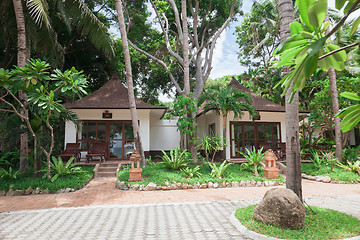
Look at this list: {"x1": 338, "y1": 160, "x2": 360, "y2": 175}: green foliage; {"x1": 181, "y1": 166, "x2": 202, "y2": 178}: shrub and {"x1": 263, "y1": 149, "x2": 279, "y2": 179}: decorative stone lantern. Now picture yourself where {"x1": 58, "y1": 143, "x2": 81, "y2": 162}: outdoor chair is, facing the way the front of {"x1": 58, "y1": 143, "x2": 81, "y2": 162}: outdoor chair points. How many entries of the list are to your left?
3

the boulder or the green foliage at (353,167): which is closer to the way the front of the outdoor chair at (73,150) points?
the boulder

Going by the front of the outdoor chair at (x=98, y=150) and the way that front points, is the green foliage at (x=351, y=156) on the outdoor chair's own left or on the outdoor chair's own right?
on the outdoor chair's own left

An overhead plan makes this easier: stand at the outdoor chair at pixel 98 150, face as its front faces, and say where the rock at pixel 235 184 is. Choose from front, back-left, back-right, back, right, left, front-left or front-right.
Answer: left

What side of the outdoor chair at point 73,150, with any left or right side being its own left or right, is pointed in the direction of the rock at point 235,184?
left

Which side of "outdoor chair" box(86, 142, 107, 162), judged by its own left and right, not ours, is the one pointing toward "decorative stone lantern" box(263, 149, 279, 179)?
left

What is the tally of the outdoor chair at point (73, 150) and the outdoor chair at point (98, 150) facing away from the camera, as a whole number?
0

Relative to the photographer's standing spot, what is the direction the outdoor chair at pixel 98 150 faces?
facing the viewer and to the left of the viewer

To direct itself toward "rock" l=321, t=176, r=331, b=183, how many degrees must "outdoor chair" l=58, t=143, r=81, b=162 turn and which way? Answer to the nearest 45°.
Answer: approximately 90° to its left

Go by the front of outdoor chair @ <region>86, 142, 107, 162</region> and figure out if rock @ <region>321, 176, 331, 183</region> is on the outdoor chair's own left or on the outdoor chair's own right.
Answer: on the outdoor chair's own left

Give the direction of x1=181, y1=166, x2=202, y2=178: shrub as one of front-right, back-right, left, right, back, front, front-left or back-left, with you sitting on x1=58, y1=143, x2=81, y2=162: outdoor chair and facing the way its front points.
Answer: left

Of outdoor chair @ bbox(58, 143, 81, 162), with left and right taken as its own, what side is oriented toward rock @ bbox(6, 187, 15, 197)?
front

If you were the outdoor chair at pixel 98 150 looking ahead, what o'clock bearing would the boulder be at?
The boulder is roughly at 10 o'clock from the outdoor chair.

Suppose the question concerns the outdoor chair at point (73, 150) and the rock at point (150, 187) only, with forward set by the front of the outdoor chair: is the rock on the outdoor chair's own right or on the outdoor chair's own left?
on the outdoor chair's own left

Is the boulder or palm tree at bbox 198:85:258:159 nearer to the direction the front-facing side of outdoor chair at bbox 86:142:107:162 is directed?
the boulder
